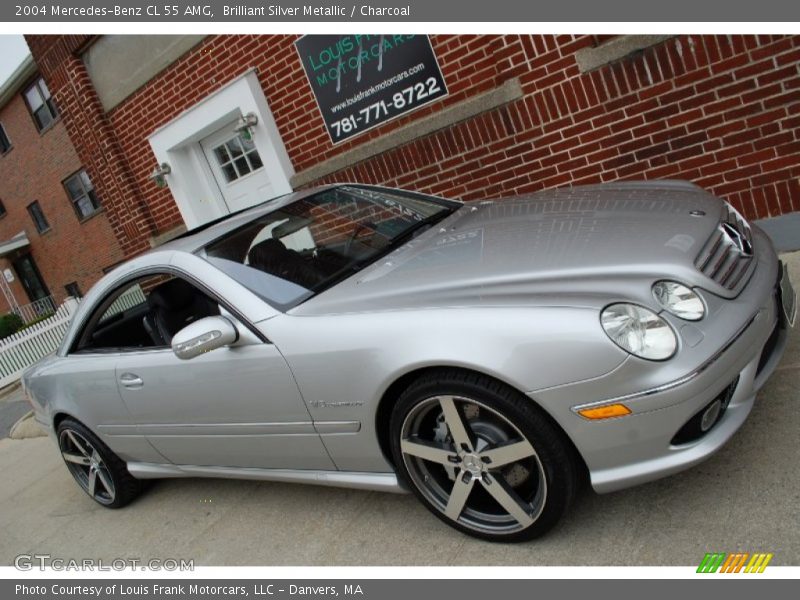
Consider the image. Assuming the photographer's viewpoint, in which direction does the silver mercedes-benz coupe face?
facing the viewer and to the right of the viewer

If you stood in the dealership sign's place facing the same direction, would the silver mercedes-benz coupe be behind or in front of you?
in front

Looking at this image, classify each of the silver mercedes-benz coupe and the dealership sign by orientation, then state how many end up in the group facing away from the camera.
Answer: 0

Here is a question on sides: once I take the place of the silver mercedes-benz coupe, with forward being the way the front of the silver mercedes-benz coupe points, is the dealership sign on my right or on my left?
on my left

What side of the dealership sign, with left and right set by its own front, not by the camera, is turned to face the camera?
front

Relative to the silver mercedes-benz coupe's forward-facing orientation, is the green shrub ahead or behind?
behind

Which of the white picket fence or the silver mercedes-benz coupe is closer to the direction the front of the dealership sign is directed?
the silver mercedes-benz coupe

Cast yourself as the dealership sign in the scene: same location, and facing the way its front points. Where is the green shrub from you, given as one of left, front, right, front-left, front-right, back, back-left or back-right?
back-right
